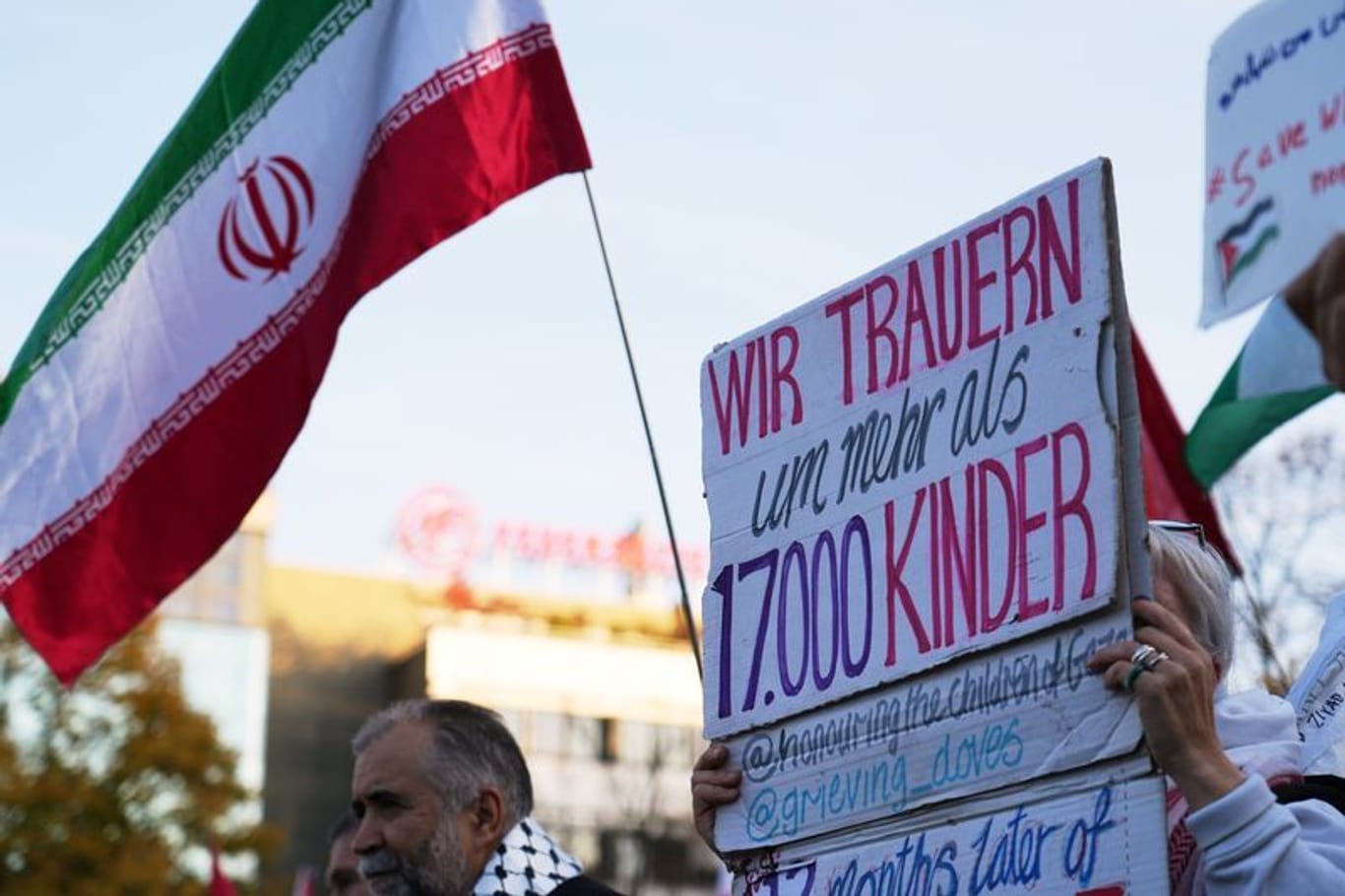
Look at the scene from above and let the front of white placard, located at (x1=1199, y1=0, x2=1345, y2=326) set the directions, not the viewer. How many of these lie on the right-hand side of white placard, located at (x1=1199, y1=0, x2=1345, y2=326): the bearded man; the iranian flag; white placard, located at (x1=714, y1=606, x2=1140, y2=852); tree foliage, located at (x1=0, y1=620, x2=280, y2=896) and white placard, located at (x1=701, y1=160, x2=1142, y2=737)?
5

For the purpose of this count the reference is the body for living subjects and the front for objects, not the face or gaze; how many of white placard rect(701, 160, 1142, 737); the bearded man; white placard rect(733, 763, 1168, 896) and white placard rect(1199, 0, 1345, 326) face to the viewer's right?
0

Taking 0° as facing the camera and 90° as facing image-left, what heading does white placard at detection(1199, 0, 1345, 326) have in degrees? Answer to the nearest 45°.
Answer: approximately 45°

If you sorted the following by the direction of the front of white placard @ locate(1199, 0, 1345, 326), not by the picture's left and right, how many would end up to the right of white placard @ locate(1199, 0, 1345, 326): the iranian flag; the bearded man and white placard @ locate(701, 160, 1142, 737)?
3

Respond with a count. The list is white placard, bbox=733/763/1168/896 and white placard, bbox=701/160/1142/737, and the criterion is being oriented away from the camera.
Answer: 0

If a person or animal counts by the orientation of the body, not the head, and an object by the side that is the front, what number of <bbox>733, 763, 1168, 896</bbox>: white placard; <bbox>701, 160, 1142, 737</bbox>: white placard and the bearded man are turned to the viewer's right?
0

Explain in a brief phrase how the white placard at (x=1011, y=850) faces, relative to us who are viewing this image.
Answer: facing the viewer and to the left of the viewer

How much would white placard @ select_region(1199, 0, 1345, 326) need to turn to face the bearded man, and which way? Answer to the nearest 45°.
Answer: approximately 90° to its right
